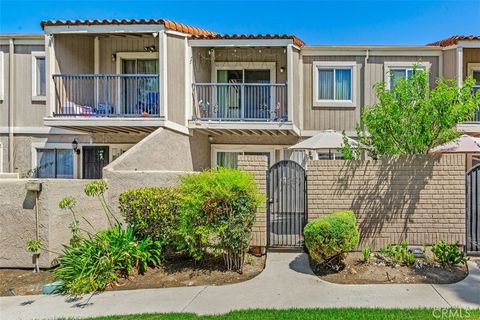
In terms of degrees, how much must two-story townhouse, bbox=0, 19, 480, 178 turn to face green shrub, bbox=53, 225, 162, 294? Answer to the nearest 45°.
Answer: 0° — it already faces it

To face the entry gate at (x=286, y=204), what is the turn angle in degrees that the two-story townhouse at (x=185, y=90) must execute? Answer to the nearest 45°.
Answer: approximately 45° to its left

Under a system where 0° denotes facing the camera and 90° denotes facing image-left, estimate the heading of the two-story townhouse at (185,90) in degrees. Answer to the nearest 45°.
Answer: approximately 0°

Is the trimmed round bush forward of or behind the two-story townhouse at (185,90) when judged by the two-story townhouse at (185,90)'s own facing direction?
forward

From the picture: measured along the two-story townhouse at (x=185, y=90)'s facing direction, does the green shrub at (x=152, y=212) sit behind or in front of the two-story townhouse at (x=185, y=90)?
in front

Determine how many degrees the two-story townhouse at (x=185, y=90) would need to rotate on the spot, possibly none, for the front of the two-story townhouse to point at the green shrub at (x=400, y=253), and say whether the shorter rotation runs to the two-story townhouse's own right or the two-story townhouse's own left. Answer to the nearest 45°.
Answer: approximately 45° to the two-story townhouse's own left

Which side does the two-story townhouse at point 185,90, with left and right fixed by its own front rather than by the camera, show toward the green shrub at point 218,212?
front
